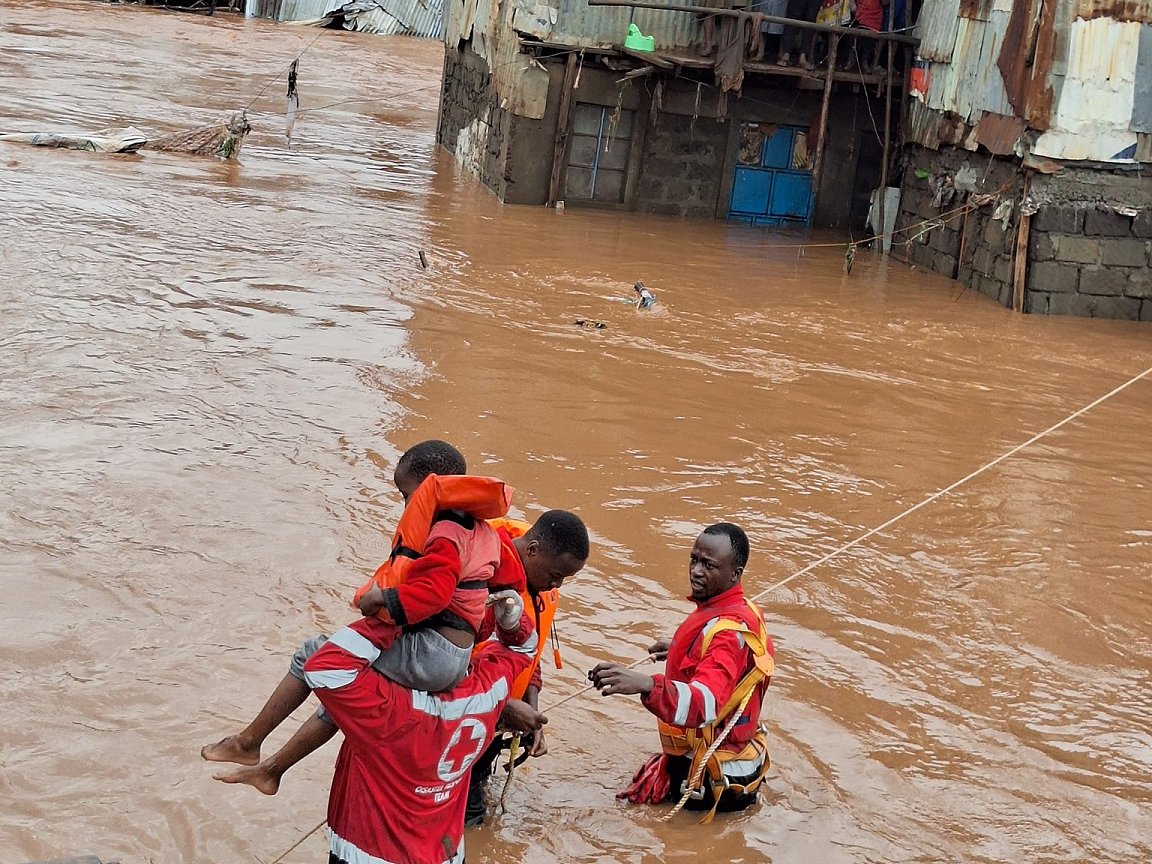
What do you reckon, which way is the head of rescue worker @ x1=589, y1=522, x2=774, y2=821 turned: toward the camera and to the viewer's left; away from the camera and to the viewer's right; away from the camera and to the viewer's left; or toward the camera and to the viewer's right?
toward the camera and to the viewer's left

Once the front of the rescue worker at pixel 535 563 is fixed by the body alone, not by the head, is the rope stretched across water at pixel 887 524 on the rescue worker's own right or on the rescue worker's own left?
on the rescue worker's own left

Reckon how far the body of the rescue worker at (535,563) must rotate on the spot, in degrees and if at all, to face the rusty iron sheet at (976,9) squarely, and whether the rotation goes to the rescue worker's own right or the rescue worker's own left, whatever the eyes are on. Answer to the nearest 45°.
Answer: approximately 135° to the rescue worker's own left

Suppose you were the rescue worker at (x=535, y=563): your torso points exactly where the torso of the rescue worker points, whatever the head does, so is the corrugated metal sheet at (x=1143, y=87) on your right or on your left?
on your left

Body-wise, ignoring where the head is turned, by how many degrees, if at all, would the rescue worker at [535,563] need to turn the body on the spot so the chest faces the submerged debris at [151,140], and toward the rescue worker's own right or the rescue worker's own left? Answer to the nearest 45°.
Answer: approximately 135° to the rescue worker's own left

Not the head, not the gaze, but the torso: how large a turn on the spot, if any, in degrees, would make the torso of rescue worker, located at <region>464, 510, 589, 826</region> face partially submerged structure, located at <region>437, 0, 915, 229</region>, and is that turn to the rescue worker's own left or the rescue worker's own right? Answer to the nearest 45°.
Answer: approximately 135° to the rescue worker's own left

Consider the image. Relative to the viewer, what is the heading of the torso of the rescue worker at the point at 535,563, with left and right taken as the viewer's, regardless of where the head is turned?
facing the viewer and to the right of the viewer

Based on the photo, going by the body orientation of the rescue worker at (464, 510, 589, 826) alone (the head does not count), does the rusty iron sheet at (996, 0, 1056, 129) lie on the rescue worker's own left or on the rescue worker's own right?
on the rescue worker's own left

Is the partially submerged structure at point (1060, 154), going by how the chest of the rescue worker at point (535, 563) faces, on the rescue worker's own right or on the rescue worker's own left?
on the rescue worker's own left

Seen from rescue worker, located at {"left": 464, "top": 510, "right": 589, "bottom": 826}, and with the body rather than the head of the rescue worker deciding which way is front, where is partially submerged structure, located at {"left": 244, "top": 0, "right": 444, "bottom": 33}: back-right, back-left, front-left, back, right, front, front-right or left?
back-left
